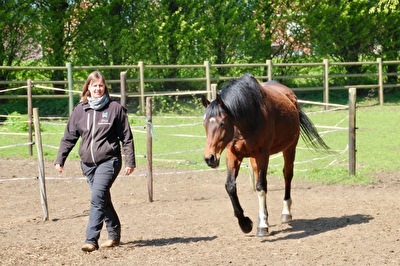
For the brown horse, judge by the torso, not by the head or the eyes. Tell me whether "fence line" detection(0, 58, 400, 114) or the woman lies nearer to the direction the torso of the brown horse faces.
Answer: the woman

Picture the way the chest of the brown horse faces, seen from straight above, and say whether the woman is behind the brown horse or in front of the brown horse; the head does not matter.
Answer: in front

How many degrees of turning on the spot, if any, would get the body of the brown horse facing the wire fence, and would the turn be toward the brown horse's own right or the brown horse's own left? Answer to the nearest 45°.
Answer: approximately 135° to the brown horse's own right

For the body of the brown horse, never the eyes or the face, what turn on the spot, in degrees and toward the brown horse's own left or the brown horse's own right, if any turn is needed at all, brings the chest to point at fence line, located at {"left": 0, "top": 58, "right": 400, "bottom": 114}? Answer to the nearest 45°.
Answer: approximately 135° to the brown horse's own right

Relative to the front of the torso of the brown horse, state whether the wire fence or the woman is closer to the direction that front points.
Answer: the woman

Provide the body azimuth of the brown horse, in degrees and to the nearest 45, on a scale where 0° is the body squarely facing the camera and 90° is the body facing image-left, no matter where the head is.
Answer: approximately 45°
